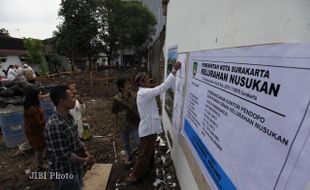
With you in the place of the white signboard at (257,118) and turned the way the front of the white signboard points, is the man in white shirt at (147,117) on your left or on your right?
on your right

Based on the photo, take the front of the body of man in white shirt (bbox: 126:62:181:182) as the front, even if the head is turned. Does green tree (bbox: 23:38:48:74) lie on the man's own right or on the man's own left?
on the man's own left

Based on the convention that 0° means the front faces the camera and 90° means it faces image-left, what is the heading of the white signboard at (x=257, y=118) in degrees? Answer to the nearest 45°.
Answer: approximately 45°

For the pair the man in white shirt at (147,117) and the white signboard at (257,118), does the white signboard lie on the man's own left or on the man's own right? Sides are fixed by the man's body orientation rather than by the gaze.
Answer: on the man's own right

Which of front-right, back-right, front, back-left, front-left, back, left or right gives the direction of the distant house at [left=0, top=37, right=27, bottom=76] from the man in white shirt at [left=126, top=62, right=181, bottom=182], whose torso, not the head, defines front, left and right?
back-left

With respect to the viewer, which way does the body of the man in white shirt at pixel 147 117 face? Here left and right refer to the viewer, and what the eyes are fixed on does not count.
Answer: facing to the right of the viewer

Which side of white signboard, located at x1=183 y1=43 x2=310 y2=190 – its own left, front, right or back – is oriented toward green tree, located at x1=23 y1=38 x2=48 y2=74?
right

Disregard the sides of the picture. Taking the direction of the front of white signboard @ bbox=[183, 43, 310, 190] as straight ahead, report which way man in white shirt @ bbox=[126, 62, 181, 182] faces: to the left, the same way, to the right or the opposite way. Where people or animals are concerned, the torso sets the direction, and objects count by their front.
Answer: the opposite way

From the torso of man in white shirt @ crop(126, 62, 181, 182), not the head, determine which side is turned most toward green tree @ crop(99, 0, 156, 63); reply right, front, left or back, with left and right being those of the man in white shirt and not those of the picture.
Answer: left

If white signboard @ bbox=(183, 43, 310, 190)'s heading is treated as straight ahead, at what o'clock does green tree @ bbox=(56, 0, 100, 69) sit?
The green tree is roughly at 3 o'clock from the white signboard.

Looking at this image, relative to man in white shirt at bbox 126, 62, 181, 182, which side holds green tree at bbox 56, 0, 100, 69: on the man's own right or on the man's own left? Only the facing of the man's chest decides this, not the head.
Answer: on the man's own left

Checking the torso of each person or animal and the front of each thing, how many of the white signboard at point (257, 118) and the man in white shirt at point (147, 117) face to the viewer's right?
1
